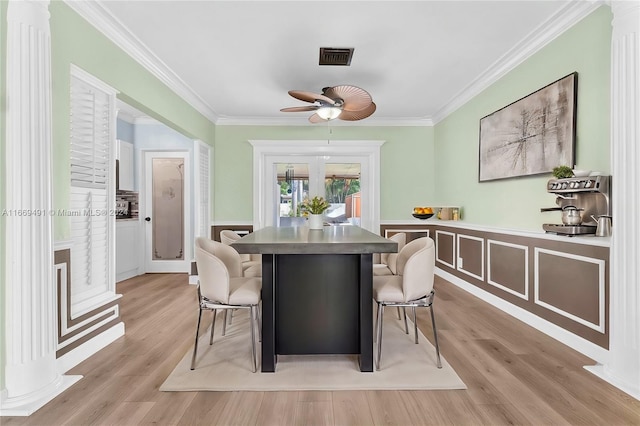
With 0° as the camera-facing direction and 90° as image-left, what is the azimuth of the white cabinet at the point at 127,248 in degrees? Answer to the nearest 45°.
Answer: approximately 315°

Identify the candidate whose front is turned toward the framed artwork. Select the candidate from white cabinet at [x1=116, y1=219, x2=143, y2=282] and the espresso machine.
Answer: the white cabinet

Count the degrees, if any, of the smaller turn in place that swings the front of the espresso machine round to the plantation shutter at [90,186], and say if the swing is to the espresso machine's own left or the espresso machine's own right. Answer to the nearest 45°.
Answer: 0° — it already faces it

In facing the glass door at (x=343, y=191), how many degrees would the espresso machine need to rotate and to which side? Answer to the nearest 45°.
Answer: approximately 90° to its right

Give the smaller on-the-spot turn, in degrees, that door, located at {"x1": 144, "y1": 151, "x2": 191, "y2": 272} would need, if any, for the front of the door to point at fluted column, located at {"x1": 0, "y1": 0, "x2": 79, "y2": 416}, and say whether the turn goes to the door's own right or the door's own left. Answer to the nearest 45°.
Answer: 0° — it already faces it

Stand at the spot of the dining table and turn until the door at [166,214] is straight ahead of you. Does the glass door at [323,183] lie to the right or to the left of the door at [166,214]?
right

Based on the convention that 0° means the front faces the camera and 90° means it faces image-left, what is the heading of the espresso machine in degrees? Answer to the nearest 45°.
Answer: approximately 45°

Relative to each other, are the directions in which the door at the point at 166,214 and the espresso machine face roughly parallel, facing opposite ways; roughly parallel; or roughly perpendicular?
roughly perpendicular

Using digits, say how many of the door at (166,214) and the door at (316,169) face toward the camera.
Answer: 2

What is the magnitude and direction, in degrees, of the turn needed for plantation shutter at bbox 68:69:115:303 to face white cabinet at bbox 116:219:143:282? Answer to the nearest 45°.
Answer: approximately 135° to its left

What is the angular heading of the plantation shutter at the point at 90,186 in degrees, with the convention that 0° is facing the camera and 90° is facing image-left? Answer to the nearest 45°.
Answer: approximately 315°

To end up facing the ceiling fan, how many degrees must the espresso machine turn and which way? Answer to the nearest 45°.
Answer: approximately 45° to its right

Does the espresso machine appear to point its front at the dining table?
yes

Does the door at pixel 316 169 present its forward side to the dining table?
yes

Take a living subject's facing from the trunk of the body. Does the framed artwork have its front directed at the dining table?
yes
